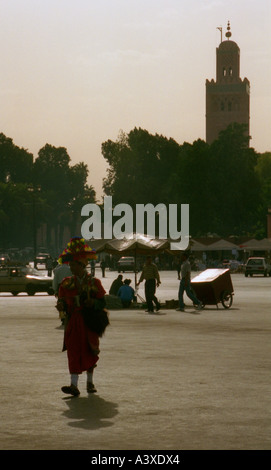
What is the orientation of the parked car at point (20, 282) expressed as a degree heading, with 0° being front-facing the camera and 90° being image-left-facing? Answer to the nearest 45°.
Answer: approximately 270°

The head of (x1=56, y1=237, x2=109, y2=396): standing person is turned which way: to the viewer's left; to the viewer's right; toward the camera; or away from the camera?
toward the camera

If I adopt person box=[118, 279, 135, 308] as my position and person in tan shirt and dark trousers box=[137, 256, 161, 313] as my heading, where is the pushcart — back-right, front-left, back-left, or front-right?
front-left

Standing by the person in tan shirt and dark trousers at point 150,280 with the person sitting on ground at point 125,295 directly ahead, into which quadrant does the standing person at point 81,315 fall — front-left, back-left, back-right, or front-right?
back-left

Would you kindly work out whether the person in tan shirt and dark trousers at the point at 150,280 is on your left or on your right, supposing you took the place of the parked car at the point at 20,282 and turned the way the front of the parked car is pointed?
on your right

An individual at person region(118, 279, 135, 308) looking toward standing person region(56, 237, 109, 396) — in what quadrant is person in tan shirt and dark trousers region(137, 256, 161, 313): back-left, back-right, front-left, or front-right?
front-left

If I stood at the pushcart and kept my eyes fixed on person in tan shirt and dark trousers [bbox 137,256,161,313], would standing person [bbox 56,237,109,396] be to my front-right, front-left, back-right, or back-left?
front-left
